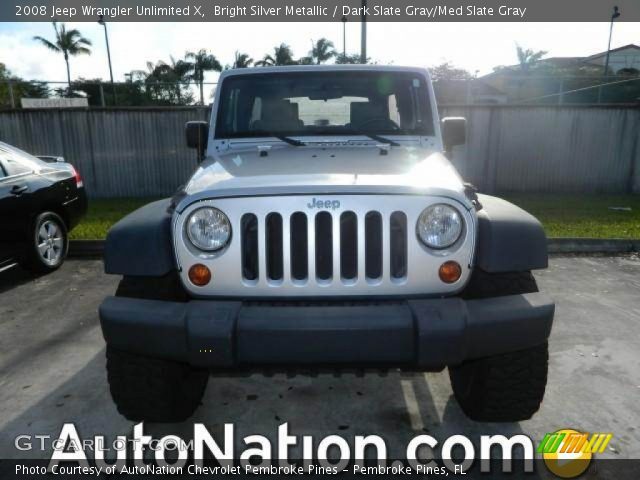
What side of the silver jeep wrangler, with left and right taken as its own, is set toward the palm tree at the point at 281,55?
back

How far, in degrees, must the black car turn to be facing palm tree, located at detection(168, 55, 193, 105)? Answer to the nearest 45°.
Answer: approximately 135° to its right

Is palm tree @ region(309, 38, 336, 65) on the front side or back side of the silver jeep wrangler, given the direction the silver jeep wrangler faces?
on the back side

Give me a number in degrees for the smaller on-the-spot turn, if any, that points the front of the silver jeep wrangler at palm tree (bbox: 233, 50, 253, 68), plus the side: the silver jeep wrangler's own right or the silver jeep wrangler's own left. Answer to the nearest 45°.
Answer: approximately 180°

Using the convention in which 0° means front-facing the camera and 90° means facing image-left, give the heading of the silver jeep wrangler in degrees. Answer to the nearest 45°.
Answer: approximately 0°
